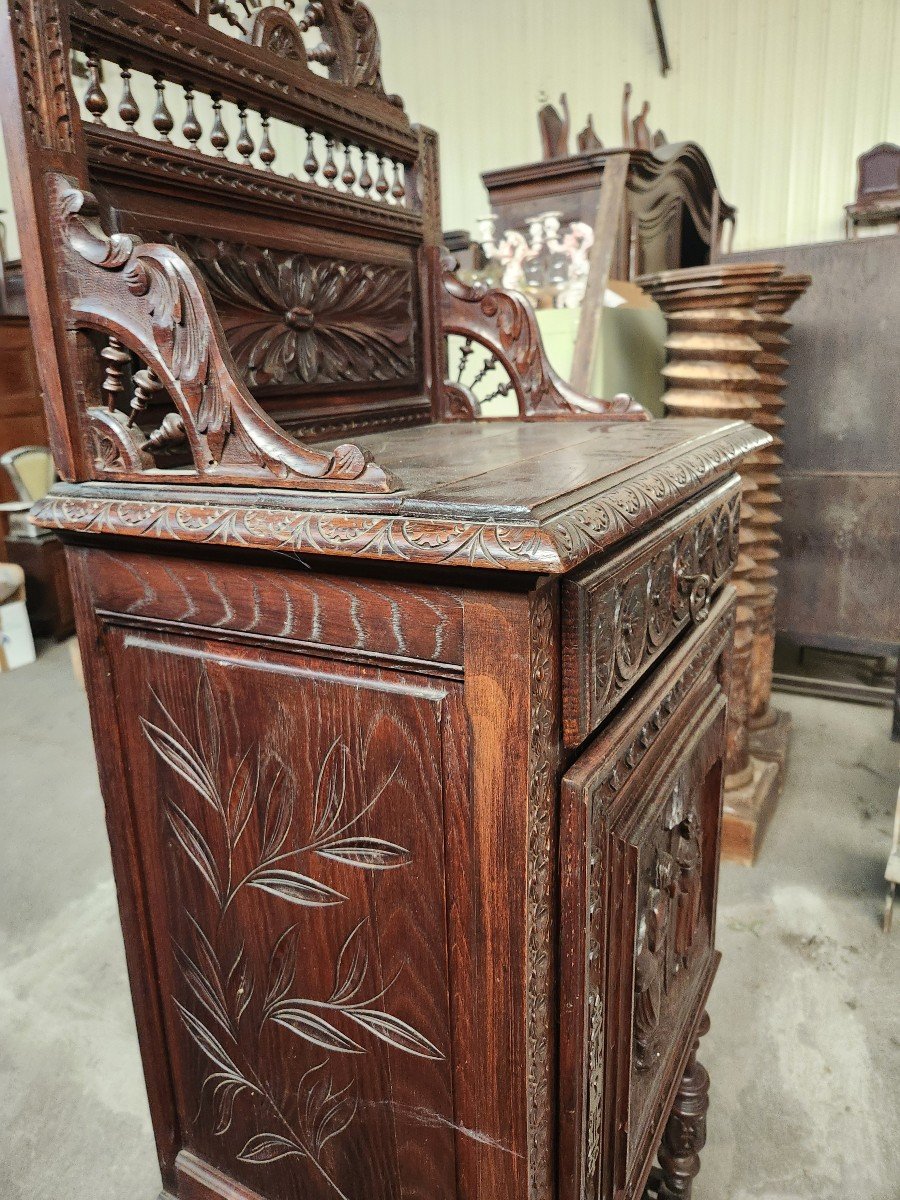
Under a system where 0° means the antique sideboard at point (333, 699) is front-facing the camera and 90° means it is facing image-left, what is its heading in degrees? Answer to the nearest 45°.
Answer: approximately 315°
